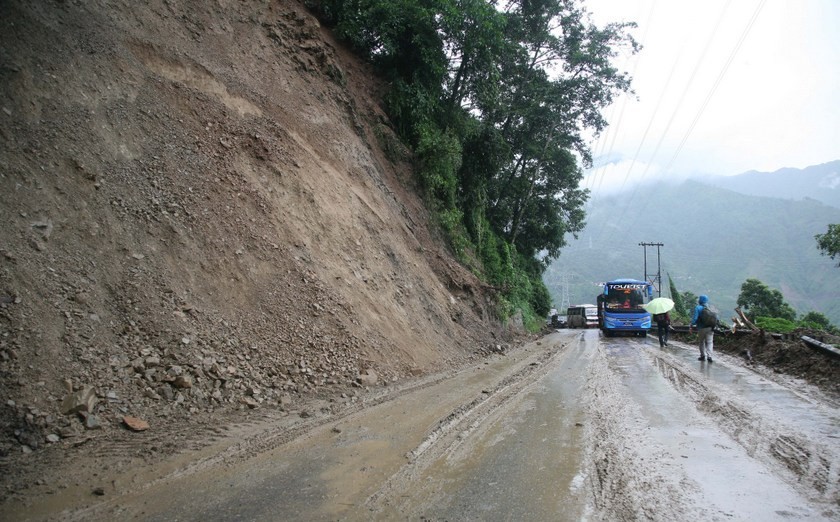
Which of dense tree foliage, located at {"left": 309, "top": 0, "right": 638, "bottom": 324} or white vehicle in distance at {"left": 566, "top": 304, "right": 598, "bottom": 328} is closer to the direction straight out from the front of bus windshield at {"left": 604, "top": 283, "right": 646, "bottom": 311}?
the dense tree foliage

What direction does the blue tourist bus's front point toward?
toward the camera

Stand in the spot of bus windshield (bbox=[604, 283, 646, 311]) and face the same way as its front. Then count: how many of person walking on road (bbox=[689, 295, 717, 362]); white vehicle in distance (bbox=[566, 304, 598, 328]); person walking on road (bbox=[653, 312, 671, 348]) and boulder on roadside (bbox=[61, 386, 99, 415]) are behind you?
1

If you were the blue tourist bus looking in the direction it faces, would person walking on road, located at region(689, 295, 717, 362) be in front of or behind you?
in front

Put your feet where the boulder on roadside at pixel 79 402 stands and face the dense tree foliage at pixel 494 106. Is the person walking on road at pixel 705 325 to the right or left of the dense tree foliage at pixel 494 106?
right

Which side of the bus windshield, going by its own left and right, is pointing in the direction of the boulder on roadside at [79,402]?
front

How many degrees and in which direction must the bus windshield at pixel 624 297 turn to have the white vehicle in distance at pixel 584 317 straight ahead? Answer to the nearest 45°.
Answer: approximately 180°

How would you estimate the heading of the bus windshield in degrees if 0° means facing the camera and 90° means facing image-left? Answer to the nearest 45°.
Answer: approximately 0°

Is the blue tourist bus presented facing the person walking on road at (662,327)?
yes

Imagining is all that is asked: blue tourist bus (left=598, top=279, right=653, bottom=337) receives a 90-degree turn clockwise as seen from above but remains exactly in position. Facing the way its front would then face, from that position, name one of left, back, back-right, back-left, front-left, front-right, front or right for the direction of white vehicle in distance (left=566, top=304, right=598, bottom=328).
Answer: right

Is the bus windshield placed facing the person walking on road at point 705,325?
yes
